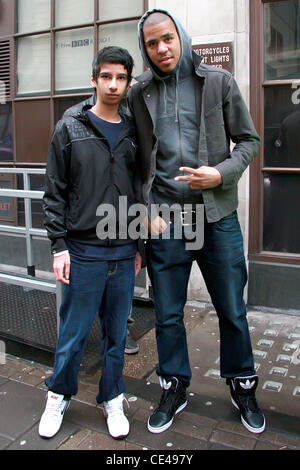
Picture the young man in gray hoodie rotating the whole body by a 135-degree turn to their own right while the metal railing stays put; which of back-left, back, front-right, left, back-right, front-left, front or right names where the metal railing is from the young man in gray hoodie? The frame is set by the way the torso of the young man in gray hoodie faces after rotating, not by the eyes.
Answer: front

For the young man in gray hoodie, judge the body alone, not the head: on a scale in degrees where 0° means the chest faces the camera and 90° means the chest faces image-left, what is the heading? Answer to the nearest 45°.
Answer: approximately 0°
